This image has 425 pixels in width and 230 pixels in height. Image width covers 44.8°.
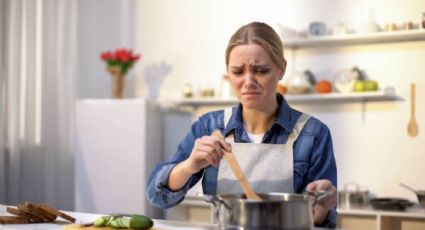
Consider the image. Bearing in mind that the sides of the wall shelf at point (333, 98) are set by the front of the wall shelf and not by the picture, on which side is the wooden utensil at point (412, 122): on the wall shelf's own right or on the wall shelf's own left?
on the wall shelf's own left

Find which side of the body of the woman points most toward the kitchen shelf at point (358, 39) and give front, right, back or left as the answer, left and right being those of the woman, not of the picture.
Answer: back

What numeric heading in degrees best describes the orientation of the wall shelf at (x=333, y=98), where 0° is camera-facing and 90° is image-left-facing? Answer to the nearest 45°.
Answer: approximately 0°

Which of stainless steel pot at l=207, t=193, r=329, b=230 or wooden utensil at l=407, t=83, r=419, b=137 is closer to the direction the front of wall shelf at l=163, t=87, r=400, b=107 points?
the stainless steel pot

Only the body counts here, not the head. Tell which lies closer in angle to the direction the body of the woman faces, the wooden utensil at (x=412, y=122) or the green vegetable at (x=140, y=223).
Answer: the green vegetable

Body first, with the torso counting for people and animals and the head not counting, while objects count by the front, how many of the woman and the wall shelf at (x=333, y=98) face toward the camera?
2

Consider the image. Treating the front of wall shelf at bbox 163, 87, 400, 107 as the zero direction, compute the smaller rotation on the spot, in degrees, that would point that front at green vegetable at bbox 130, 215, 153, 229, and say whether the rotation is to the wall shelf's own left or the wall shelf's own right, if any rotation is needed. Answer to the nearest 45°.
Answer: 0° — it already faces it
